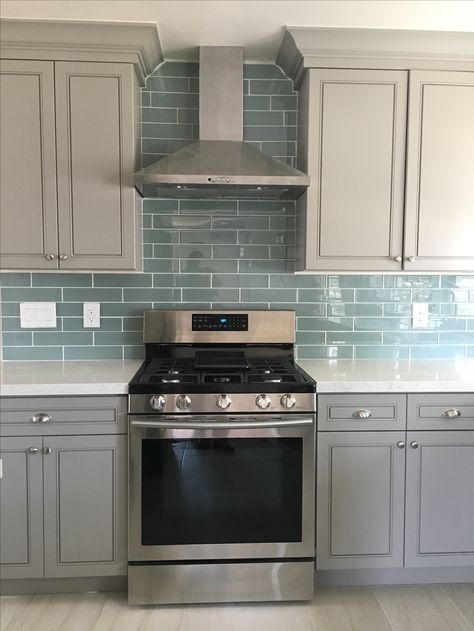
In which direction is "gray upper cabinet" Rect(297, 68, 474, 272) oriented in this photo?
toward the camera

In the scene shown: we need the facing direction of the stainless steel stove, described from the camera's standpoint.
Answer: facing the viewer

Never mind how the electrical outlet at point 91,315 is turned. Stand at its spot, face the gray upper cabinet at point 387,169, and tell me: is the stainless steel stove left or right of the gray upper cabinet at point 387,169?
right

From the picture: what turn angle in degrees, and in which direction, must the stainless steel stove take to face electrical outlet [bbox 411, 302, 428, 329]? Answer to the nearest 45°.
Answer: approximately 135° to its left

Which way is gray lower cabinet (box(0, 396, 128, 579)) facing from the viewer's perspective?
toward the camera

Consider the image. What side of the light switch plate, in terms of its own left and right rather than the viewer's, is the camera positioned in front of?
front

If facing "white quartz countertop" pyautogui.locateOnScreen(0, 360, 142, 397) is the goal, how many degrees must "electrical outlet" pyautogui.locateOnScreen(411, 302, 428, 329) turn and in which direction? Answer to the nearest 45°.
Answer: approximately 45° to its right

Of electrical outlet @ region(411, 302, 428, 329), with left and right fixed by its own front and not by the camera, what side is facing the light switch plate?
right

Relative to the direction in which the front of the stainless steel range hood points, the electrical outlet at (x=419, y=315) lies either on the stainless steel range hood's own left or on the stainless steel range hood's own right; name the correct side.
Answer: on the stainless steel range hood's own left

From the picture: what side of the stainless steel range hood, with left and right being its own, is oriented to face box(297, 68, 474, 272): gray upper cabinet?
left

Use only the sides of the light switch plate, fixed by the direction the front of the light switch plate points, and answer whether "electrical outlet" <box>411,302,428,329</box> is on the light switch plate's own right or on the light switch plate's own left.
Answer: on the light switch plate's own left

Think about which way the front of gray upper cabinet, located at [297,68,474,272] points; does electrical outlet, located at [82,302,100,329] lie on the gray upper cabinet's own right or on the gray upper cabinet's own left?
on the gray upper cabinet's own right
